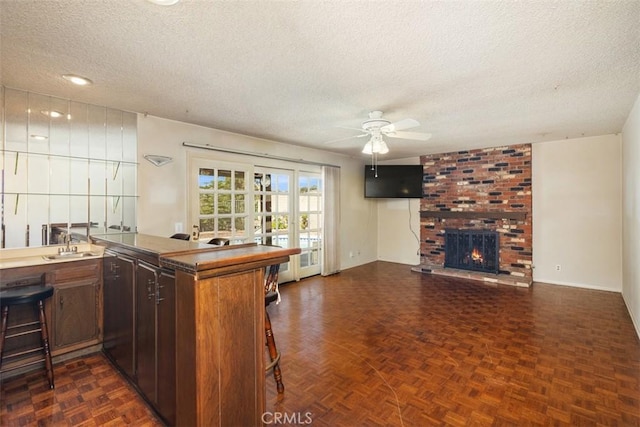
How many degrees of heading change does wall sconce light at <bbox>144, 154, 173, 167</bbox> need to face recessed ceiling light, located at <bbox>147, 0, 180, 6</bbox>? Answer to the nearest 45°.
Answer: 0° — it already faces it

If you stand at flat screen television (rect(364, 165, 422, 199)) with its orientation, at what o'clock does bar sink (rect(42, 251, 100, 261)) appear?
The bar sink is roughly at 1 o'clock from the flat screen television.

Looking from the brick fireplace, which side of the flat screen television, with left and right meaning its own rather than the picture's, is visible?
left

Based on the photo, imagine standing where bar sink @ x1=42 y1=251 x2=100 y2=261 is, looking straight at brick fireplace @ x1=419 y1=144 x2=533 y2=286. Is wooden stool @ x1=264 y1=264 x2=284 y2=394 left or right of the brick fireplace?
right

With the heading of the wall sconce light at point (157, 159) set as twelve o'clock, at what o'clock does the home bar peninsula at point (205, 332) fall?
The home bar peninsula is roughly at 12 o'clock from the wall sconce light.

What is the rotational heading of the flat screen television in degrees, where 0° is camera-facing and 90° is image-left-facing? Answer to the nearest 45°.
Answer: approximately 0°
